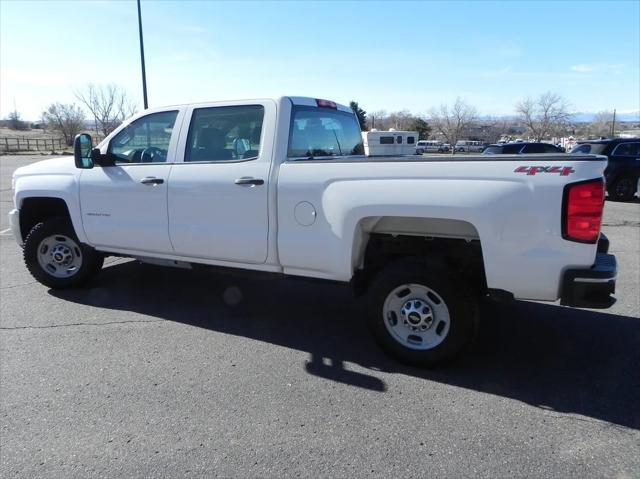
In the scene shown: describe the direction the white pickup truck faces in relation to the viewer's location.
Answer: facing away from the viewer and to the left of the viewer

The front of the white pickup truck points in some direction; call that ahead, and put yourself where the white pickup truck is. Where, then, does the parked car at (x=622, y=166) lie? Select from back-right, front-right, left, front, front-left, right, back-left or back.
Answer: right
